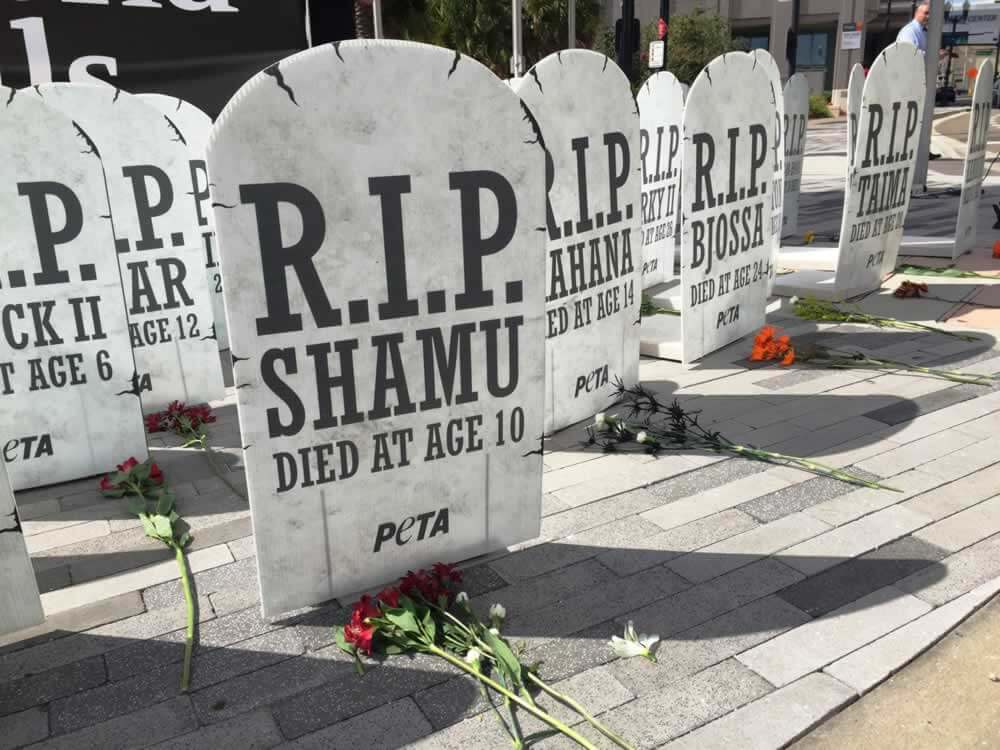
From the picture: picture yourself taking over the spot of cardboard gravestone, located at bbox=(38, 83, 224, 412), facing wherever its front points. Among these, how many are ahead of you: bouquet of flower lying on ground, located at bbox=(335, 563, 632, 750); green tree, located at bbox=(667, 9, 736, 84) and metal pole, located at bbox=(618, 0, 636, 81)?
1

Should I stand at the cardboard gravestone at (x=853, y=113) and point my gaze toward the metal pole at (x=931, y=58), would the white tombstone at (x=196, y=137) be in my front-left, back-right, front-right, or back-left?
back-left

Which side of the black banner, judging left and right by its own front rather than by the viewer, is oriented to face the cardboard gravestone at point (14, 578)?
front

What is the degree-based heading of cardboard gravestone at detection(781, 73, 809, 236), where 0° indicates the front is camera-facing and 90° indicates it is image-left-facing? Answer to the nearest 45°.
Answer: approximately 315°

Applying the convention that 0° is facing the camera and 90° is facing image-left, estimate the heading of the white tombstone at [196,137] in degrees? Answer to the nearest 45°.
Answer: approximately 0°

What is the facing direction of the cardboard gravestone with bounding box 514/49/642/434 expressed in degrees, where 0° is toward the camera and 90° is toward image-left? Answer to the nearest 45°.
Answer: approximately 315°
